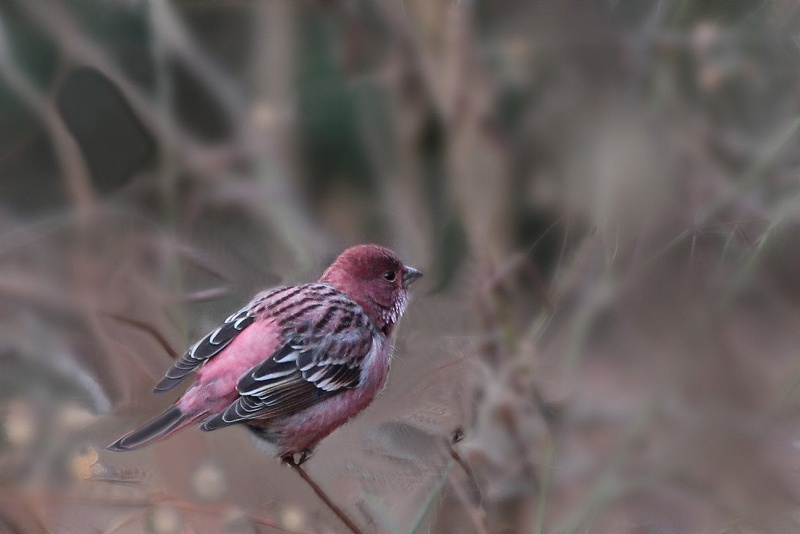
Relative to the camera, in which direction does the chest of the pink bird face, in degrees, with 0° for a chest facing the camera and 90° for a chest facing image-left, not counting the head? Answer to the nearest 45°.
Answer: approximately 225°
